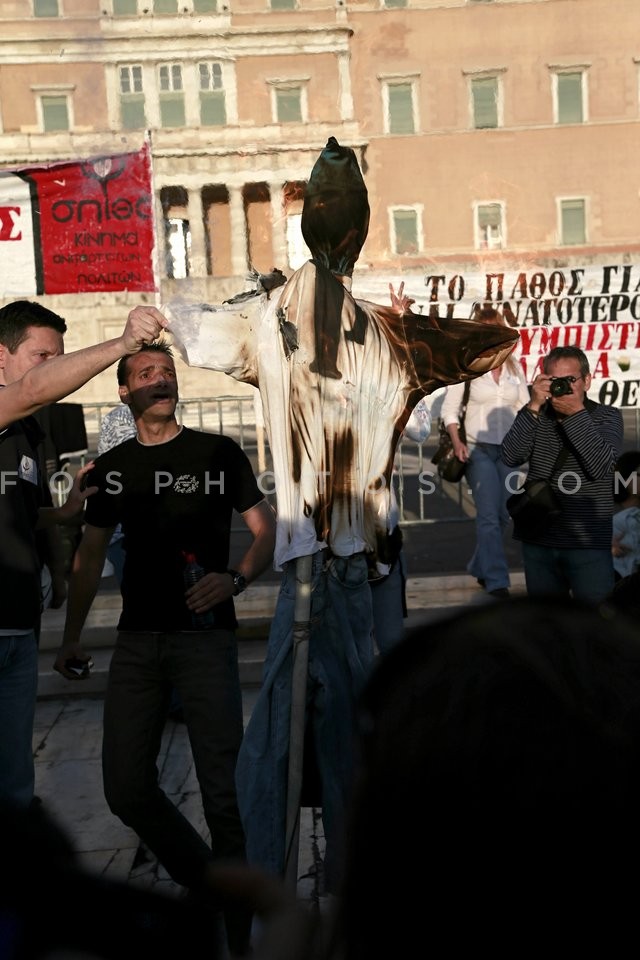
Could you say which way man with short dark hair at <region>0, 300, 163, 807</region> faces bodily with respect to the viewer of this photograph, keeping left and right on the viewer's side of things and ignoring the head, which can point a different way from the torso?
facing the viewer and to the right of the viewer

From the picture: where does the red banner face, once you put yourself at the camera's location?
facing the viewer

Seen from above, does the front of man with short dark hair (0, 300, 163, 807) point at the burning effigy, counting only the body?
yes

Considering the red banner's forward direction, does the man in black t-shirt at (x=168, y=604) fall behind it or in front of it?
in front

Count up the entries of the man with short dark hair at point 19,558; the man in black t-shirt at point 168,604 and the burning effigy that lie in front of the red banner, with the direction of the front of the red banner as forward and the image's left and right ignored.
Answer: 3

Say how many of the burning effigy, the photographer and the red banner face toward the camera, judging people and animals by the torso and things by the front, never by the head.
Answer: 3

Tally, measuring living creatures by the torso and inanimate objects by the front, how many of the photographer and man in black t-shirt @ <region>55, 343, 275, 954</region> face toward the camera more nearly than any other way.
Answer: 2

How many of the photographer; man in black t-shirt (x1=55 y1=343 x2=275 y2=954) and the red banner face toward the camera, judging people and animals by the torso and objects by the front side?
3

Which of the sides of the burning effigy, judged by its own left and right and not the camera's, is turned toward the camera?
front

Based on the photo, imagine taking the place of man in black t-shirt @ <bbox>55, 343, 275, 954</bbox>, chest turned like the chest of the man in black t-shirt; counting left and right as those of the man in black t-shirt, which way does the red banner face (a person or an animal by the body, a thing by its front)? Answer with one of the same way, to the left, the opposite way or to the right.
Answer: the same way

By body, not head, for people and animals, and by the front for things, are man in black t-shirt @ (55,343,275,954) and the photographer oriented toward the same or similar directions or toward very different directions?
same or similar directions

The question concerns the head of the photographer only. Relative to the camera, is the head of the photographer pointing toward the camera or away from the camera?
toward the camera

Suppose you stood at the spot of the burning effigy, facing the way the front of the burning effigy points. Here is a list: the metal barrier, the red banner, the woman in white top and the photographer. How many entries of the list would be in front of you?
0

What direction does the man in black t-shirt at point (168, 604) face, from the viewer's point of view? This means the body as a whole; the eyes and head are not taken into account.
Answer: toward the camera

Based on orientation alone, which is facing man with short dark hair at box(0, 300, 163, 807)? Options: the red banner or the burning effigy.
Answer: the red banner

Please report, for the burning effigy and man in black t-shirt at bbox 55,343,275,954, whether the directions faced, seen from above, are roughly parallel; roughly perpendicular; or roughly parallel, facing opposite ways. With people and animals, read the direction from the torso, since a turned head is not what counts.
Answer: roughly parallel

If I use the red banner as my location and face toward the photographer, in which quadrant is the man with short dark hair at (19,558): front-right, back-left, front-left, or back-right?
front-right
